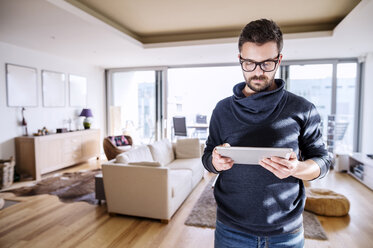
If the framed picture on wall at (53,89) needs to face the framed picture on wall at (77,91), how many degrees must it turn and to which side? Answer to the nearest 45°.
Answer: approximately 90° to its left

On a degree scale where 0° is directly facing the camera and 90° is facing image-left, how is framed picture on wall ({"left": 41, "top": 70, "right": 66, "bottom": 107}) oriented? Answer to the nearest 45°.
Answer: approximately 315°

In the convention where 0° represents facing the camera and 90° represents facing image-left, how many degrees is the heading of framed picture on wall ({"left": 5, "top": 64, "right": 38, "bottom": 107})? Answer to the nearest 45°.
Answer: approximately 315°

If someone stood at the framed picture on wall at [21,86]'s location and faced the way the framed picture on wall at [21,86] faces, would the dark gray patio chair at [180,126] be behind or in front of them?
in front

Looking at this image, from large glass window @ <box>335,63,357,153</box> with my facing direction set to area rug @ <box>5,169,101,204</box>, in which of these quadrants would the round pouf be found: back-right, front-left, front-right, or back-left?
front-left

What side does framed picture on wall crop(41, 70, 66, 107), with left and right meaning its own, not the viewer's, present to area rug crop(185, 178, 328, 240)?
front

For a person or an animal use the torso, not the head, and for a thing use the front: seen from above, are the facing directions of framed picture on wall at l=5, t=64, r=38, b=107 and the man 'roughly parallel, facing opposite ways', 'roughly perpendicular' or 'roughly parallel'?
roughly perpendicular

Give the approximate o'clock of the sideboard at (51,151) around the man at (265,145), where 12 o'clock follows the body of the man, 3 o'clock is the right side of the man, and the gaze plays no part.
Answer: The sideboard is roughly at 4 o'clock from the man.

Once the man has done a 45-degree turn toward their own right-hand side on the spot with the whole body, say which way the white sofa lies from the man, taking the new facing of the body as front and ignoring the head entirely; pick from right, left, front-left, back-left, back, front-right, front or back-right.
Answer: right

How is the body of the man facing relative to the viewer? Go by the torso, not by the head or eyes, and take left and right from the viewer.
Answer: facing the viewer

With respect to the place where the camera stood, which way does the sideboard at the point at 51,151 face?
facing the viewer and to the right of the viewer
